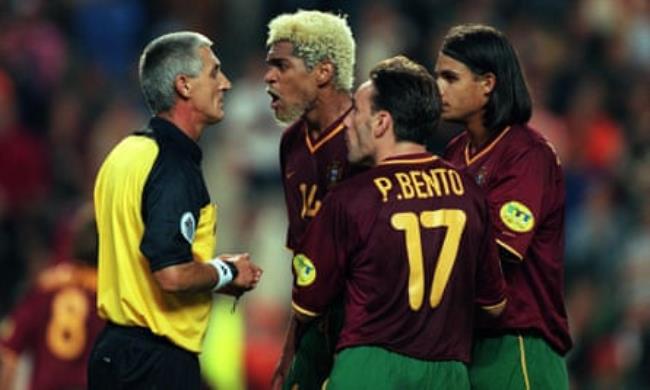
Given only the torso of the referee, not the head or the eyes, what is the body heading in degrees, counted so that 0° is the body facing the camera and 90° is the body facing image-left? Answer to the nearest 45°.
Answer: approximately 270°

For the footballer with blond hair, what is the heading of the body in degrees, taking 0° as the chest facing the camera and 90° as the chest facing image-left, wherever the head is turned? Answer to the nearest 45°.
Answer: approximately 45°

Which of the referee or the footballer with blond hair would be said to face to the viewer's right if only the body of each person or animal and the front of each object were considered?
the referee

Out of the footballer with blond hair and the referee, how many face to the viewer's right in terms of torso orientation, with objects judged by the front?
1

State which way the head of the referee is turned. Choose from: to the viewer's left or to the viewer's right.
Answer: to the viewer's right
